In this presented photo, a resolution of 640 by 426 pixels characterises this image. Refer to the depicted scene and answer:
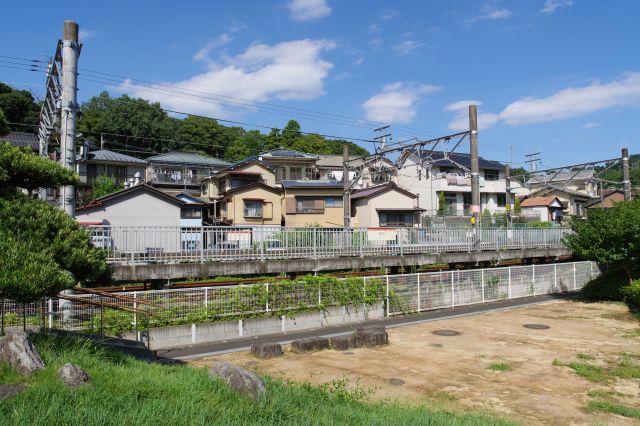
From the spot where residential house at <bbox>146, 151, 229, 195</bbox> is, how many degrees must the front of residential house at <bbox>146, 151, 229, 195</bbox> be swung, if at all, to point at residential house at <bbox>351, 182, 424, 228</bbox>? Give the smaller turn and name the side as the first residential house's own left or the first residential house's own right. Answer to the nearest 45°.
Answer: approximately 45° to the first residential house's own left

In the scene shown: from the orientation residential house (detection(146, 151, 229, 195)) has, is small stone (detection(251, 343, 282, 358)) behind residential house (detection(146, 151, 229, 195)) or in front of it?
in front

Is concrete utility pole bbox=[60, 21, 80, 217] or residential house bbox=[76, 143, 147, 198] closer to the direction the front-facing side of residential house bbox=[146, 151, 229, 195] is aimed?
the concrete utility pole

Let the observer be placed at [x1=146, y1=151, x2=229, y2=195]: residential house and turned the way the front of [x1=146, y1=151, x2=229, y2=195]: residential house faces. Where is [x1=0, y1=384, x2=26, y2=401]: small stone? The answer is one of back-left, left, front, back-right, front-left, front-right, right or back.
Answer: front

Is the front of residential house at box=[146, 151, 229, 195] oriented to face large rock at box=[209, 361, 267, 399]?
yes

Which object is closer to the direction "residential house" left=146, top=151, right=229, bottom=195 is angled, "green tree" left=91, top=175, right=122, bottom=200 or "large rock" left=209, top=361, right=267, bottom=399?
the large rock

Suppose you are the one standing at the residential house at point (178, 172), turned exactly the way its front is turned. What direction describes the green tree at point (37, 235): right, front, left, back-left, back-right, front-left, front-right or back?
front

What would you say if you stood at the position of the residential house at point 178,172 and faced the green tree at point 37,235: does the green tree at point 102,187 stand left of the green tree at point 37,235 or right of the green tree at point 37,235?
right

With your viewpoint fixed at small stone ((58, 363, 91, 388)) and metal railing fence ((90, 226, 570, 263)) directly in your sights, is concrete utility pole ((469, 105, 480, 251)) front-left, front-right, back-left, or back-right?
front-right

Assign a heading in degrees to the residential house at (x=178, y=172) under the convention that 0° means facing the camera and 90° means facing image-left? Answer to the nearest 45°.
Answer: approximately 0°

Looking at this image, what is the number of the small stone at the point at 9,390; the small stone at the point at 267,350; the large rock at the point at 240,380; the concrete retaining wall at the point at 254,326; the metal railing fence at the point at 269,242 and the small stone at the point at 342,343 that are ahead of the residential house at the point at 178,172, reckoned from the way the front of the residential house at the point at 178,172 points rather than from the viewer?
6

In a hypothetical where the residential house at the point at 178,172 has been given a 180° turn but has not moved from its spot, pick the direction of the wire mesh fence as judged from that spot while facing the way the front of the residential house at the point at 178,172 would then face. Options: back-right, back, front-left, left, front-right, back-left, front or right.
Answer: back

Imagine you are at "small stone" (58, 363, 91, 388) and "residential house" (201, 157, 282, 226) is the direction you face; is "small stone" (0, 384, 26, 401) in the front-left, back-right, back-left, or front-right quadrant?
back-left

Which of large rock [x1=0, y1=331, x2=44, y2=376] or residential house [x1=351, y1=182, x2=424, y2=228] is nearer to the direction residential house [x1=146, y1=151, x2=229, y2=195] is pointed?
the large rock

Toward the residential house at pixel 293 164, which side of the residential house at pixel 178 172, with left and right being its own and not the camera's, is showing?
left

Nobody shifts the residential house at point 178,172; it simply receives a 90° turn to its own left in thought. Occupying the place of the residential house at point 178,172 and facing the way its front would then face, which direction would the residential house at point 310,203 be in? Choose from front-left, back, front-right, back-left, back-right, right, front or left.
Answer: front-right

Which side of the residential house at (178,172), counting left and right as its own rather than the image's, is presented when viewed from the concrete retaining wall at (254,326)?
front

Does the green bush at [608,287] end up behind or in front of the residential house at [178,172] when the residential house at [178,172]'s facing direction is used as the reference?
in front

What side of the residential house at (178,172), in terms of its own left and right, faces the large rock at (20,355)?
front

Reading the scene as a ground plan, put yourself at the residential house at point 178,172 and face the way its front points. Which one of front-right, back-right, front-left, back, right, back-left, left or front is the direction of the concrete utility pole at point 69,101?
front
